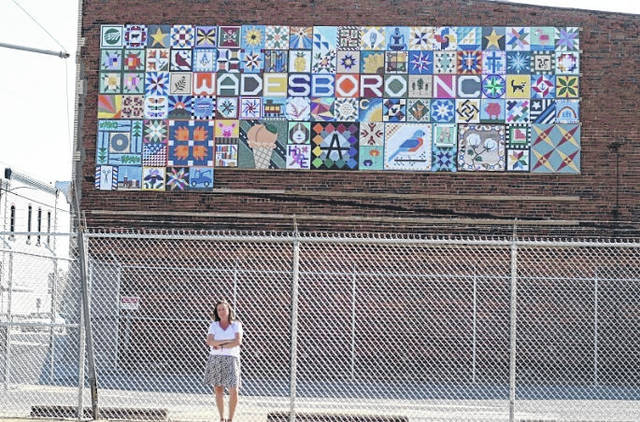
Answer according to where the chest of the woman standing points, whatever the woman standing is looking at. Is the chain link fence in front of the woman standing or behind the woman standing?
behind

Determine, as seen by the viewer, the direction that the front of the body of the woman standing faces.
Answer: toward the camera

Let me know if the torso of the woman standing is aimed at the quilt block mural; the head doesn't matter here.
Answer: no

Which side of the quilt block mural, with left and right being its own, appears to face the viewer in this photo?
front

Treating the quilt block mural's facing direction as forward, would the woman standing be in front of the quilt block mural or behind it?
in front

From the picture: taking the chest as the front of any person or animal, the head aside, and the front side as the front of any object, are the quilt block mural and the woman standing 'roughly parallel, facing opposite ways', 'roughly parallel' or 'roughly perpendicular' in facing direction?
roughly parallel

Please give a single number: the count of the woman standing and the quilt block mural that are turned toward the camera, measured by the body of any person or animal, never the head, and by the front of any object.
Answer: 2
